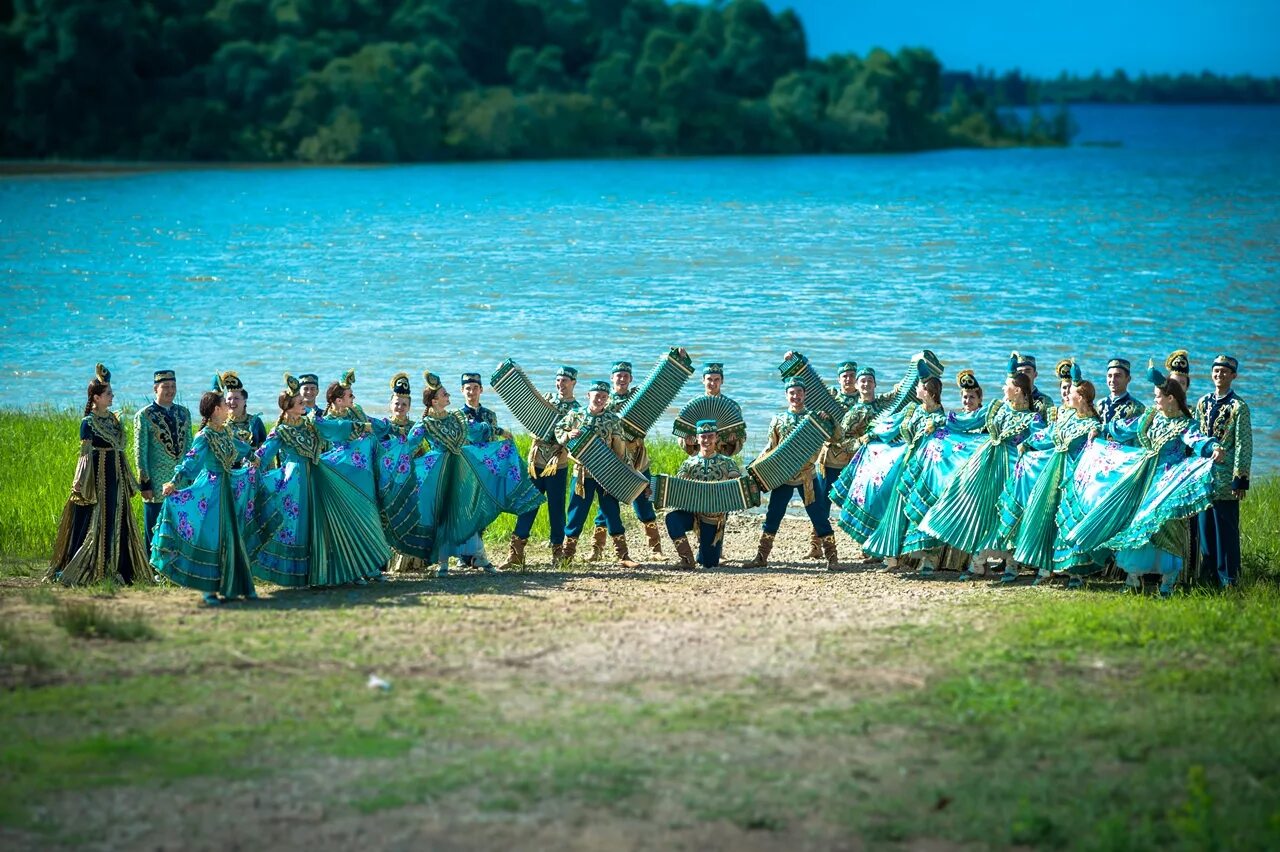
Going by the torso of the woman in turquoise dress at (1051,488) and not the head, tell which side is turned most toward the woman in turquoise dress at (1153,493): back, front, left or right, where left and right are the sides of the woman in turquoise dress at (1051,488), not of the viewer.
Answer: left

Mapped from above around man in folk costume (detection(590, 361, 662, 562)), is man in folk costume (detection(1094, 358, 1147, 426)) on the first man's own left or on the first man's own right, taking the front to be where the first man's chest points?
on the first man's own left

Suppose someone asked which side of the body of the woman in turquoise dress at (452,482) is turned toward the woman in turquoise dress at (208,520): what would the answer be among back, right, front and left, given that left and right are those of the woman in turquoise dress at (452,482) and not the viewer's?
right

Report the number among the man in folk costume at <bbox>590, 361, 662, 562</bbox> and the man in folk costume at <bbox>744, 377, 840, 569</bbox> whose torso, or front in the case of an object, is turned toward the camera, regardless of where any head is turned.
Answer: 2

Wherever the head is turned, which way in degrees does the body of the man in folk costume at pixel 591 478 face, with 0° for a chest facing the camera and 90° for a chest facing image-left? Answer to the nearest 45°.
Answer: approximately 0°

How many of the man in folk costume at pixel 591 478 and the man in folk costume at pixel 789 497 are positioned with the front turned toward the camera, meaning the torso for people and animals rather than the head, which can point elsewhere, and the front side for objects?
2

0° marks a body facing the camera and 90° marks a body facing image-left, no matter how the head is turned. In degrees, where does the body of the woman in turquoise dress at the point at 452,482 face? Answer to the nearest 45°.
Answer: approximately 315°

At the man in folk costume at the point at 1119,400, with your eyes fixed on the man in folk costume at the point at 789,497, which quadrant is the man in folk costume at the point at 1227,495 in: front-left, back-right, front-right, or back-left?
back-left
